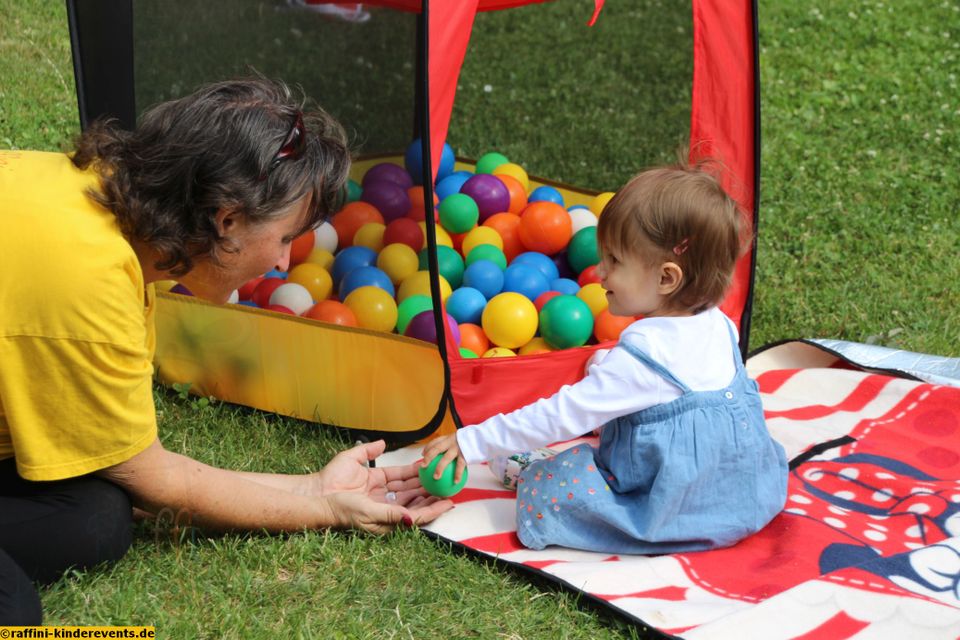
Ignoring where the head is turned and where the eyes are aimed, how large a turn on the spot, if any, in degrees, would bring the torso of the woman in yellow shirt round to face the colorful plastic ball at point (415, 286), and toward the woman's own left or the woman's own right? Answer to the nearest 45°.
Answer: approximately 45° to the woman's own left

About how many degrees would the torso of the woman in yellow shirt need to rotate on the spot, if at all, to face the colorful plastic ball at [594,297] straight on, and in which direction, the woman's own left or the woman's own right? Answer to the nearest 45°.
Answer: approximately 45° to the woman's own left

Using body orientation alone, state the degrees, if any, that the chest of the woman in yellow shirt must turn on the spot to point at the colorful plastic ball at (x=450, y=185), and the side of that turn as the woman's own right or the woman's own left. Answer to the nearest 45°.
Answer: approximately 45° to the woman's own left

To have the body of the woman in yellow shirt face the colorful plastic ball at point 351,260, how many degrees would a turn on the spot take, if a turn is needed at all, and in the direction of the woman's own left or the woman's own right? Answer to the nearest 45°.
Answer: approximately 45° to the woman's own left

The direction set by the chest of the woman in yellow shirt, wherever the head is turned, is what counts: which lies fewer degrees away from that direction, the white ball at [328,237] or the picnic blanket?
the picnic blanket

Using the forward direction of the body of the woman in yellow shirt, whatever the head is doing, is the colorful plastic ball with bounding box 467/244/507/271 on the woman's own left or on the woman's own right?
on the woman's own left

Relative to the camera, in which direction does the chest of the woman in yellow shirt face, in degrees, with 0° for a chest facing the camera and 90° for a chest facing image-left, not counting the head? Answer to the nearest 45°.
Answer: approximately 270°
